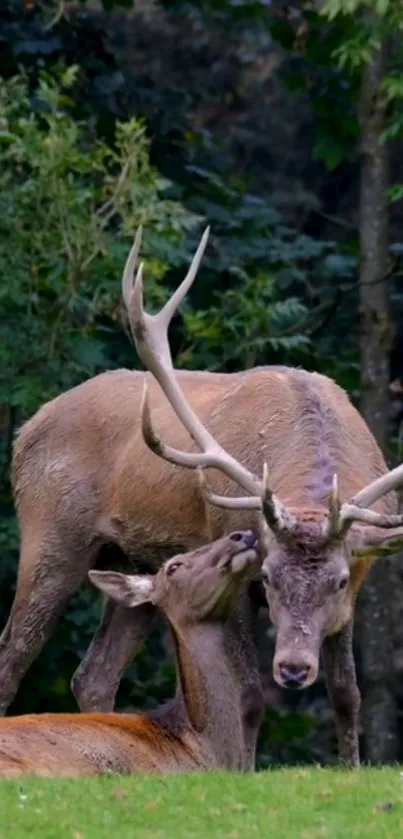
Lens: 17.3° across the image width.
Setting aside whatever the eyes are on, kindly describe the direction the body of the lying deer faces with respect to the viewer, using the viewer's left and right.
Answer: facing to the right of the viewer

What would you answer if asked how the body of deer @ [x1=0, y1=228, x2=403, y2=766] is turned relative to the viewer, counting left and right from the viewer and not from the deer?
facing the viewer and to the right of the viewer

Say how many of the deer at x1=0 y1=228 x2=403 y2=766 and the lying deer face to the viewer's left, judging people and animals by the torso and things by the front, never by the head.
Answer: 0
